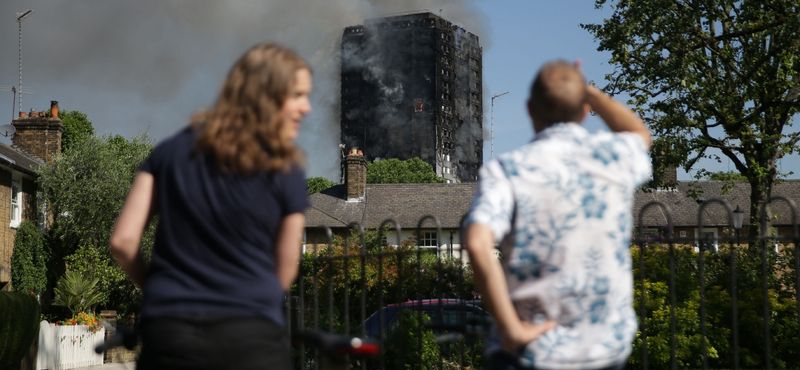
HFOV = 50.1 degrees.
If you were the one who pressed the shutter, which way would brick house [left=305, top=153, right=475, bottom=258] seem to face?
facing the viewer

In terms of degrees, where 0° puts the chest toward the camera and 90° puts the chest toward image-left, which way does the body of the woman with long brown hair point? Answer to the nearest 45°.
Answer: approximately 225°

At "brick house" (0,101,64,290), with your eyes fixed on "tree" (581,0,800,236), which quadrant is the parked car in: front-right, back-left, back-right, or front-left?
front-right

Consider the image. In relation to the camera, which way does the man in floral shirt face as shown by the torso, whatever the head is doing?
away from the camera

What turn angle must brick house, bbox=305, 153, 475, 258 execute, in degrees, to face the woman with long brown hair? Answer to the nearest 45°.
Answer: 0° — it already faces them

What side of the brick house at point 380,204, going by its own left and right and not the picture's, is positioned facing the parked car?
front

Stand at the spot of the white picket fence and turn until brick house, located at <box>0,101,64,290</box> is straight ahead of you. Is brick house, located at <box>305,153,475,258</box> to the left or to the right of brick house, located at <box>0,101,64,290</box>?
right

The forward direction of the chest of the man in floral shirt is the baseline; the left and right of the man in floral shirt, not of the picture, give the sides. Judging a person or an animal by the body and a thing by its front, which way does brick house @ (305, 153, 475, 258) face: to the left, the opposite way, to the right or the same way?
the opposite way

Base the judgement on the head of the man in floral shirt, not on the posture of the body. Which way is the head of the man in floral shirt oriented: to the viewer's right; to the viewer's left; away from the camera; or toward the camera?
away from the camera

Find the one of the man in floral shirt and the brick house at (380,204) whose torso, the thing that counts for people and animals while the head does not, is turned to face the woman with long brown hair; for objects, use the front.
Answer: the brick house

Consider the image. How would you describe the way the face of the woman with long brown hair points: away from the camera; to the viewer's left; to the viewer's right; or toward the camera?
to the viewer's right

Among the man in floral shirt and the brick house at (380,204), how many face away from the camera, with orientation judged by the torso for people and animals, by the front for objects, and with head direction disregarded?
1

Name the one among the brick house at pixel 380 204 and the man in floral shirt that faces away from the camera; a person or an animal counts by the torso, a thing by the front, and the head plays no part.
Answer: the man in floral shirt

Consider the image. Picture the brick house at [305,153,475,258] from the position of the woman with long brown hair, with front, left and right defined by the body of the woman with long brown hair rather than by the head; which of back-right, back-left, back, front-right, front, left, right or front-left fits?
front-left

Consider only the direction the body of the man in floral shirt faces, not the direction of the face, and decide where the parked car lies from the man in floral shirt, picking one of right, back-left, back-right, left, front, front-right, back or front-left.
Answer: front
